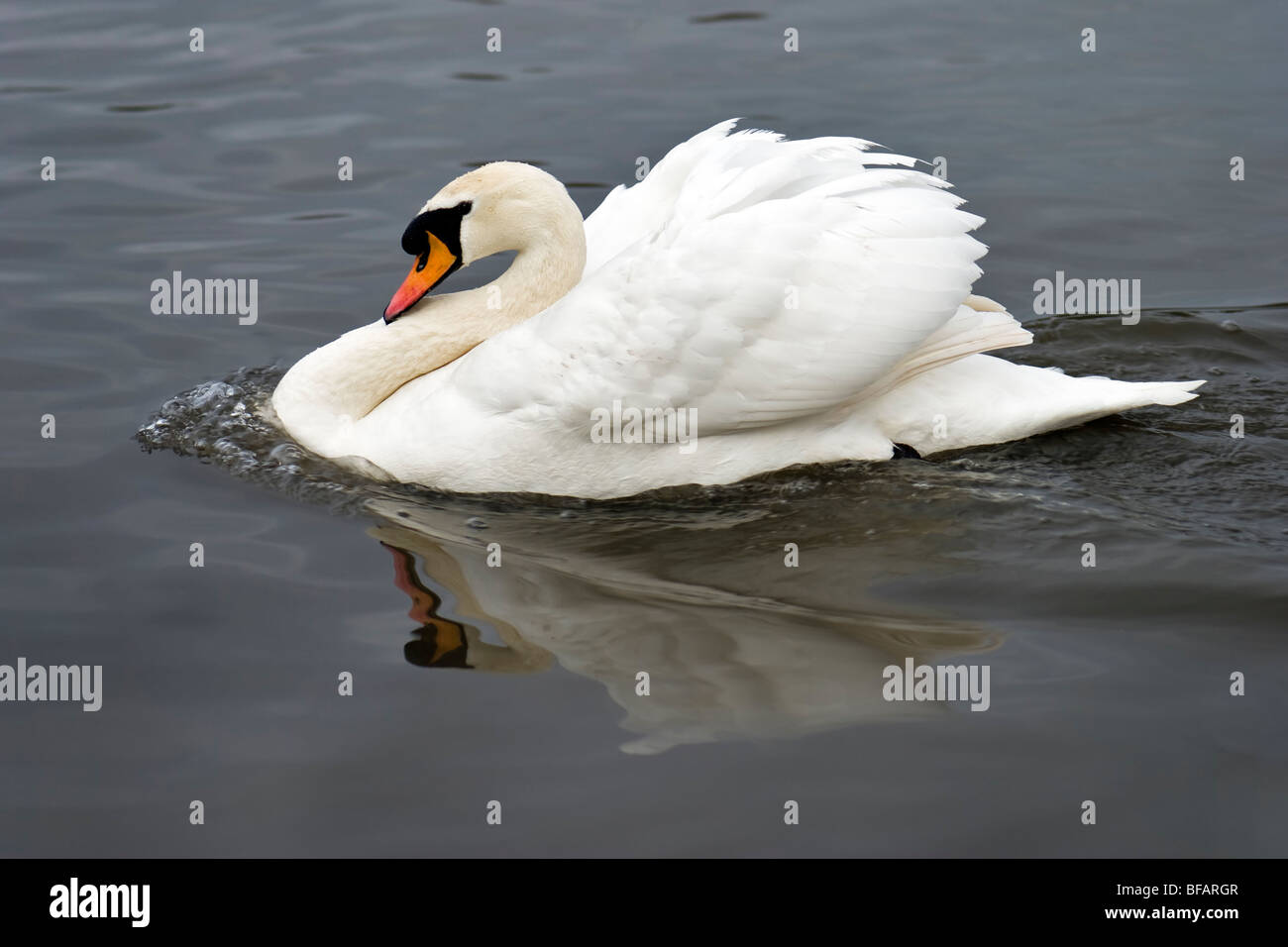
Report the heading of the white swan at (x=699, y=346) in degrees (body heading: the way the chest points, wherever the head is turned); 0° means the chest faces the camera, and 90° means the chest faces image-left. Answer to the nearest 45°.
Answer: approximately 90°
